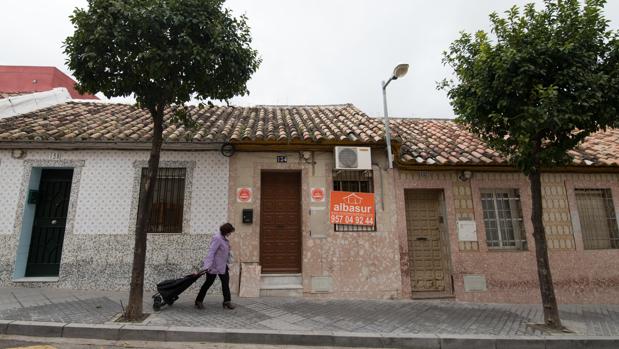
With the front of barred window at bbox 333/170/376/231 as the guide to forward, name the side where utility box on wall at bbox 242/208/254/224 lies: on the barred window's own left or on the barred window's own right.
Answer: on the barred window's own right

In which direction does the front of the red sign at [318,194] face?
toward the camera

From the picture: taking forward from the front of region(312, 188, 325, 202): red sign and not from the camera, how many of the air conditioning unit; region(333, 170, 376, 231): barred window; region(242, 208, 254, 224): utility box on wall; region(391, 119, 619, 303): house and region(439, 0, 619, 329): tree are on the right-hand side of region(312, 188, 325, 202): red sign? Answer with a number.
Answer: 1

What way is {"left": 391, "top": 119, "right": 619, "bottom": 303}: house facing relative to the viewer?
toward the camera

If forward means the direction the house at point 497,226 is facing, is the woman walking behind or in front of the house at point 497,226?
in front

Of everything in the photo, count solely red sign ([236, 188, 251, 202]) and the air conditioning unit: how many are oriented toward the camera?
2

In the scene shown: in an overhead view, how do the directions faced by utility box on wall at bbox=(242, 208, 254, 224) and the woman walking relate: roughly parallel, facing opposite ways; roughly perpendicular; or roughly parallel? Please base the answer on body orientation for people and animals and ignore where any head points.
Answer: roughly perpendicular

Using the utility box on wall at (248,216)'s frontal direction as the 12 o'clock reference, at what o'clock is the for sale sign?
The for sale sign is roughly at 9 o'clock from the utility box on wall.

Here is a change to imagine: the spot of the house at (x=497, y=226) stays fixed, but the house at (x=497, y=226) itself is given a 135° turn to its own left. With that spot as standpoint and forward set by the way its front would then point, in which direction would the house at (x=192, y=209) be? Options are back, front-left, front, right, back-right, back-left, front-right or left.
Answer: back

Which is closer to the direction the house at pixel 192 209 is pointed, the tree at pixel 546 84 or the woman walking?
the woman walking
